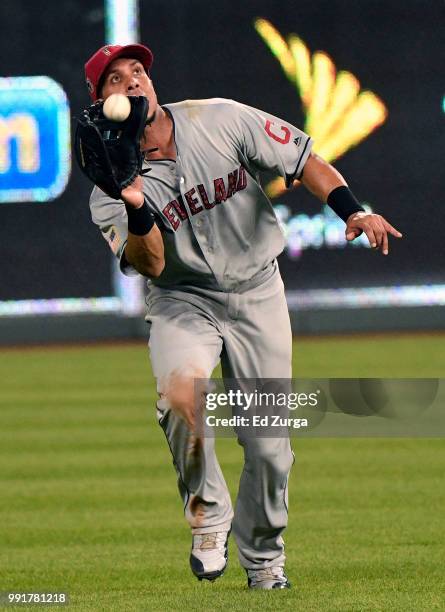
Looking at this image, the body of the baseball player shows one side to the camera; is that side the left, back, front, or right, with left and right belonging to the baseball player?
front
